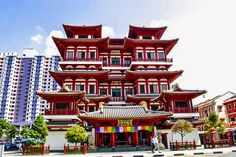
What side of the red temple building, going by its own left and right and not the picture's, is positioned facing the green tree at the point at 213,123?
left

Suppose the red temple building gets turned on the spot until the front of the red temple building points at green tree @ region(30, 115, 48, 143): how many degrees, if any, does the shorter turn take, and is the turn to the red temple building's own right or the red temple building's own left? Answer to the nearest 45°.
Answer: approximately 45° to the red temple building's own right

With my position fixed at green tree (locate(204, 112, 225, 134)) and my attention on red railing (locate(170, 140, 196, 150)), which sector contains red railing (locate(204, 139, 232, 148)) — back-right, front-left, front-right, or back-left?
front-left

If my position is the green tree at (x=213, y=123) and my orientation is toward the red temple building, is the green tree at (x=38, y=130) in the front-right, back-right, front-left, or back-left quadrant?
front-left

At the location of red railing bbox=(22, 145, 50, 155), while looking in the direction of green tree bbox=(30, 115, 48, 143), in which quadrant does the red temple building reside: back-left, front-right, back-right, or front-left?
front-right

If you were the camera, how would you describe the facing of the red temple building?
facing the viewer

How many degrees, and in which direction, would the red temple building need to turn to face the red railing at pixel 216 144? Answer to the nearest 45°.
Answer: approximately 45° to its left

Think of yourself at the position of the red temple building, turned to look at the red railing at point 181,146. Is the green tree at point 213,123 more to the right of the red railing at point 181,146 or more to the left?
left
